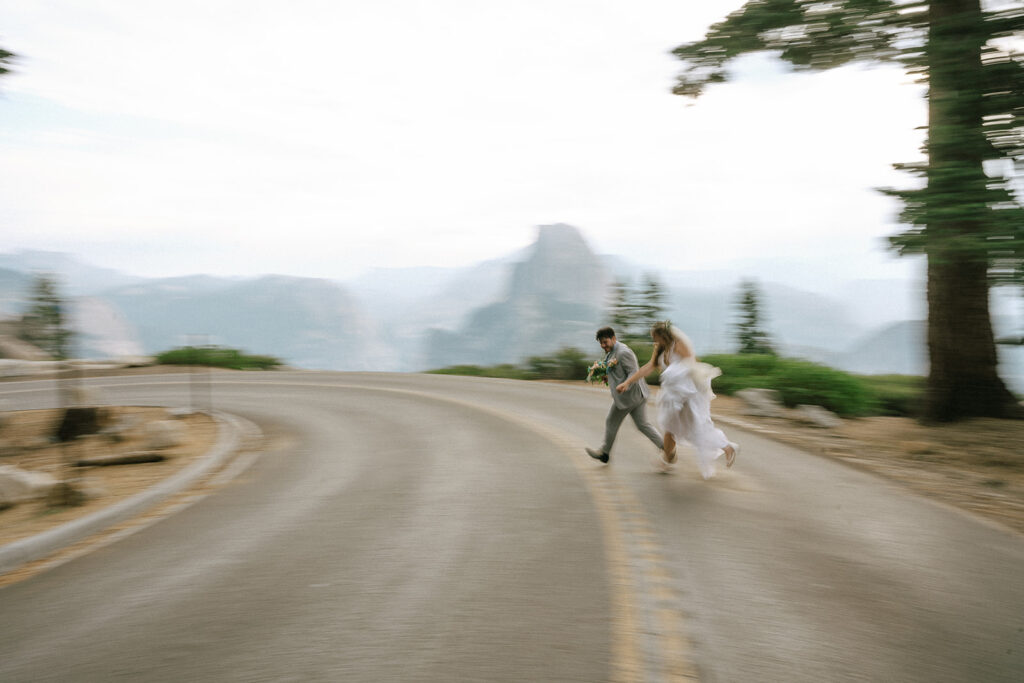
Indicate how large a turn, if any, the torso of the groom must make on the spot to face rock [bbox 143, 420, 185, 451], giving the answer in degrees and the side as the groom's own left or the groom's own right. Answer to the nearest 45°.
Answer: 0° — they already face it

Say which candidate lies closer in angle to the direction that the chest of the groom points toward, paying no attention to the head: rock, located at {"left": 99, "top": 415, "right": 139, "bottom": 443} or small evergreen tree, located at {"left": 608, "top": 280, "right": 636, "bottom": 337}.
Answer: the rock

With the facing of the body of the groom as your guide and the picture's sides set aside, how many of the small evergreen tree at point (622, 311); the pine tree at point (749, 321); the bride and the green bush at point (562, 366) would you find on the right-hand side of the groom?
3

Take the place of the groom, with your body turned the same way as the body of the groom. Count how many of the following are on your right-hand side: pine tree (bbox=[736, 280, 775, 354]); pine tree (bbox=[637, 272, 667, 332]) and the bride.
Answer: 2

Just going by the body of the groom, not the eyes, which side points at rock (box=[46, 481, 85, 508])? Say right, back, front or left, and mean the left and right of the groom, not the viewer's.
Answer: front

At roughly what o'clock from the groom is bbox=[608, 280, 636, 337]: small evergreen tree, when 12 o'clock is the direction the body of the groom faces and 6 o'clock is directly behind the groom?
The small evergreen tree is roughly at 3 o'clock from the groom.

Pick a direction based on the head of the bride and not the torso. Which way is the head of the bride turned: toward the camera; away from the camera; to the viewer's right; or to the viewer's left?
to the viewer's left

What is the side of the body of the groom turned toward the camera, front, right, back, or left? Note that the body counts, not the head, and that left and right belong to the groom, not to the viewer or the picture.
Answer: left

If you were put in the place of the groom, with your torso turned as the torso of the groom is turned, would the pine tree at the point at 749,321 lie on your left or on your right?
on your right

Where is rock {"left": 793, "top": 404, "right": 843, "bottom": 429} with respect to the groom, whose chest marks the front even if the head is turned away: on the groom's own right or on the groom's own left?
on the groom's own right

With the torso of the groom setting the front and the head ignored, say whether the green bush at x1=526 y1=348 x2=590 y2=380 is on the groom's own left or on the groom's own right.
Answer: on the groom's own right

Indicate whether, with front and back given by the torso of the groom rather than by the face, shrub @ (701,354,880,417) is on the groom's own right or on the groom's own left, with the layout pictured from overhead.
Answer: on the groom's own right

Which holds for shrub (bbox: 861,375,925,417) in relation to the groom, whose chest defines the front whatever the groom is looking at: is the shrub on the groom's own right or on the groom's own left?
on the groom's own right
